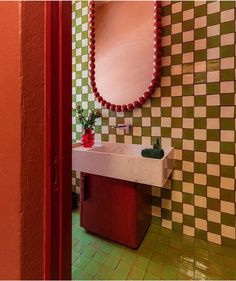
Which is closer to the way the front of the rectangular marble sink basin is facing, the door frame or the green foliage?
the door frame

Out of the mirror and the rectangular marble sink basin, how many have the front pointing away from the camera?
0

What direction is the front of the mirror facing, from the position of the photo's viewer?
facing the viewer and to the left of the viewer

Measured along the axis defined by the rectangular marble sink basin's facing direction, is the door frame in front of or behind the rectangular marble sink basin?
in front

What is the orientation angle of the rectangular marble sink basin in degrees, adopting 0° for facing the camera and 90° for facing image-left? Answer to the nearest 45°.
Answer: approximately 45°
